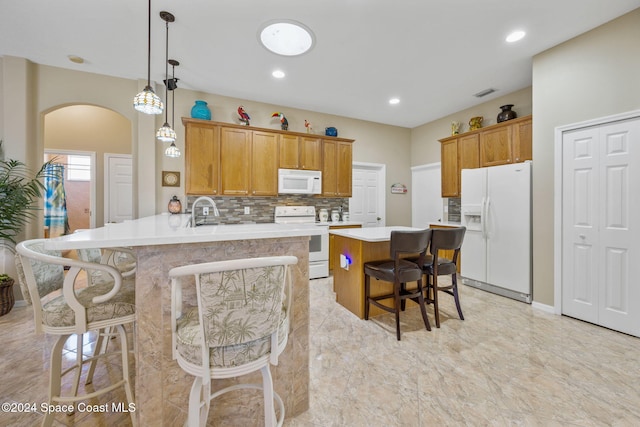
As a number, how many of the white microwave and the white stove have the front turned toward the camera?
2

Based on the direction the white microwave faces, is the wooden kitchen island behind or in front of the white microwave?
in front

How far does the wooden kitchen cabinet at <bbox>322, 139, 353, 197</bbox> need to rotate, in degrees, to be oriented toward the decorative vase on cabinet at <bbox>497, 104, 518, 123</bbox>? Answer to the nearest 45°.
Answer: approximately 90° to its left

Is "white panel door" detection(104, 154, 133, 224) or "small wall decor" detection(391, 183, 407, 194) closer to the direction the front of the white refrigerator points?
the white panel door

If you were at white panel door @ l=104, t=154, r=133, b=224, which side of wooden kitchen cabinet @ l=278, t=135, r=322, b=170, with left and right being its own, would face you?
right

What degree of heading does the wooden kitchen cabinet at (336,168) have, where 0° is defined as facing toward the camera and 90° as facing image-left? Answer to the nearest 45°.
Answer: approximately 0°

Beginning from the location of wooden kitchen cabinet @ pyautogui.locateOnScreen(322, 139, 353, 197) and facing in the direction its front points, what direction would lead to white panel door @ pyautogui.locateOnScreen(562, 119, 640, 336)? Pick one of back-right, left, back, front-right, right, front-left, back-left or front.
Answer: front-left
